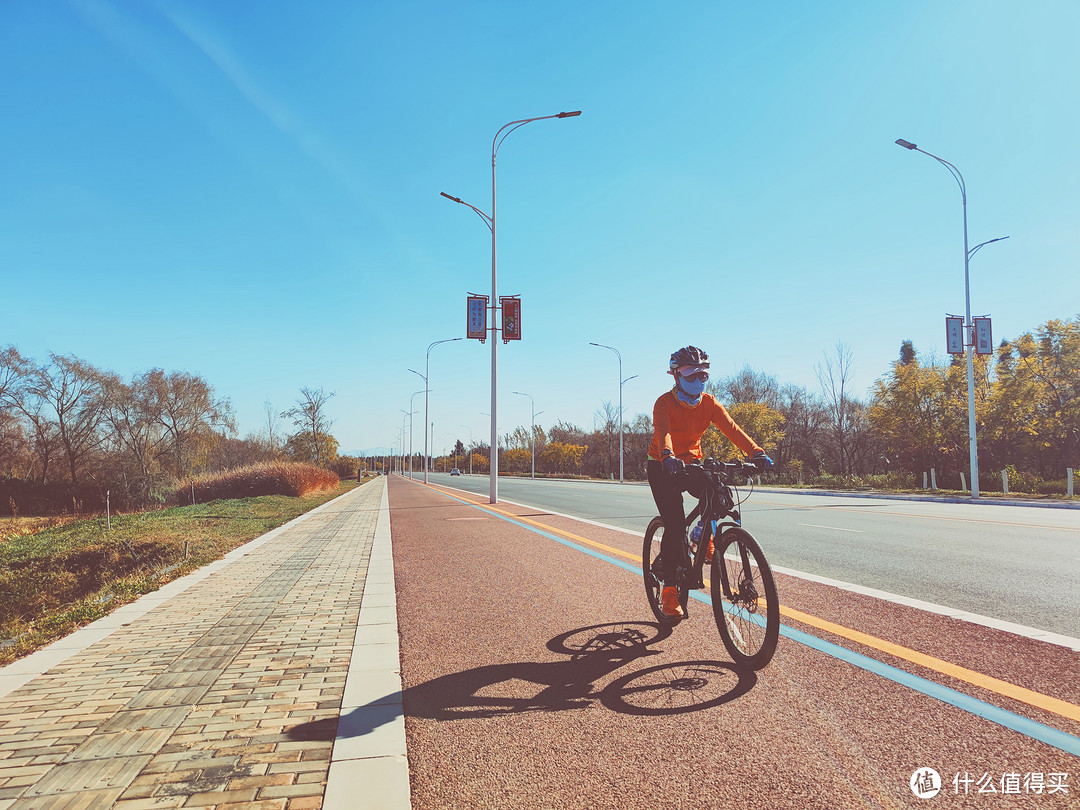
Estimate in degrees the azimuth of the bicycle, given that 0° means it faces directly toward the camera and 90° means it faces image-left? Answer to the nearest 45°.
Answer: approximately 315°

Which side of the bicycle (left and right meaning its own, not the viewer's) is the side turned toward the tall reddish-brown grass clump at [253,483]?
back

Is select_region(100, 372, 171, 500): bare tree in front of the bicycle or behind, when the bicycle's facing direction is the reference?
behind

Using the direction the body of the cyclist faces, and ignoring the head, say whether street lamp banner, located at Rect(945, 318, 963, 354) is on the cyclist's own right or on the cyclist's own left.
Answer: on the cyclist's own left

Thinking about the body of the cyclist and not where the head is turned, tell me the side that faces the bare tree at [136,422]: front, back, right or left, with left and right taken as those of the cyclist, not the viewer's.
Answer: back

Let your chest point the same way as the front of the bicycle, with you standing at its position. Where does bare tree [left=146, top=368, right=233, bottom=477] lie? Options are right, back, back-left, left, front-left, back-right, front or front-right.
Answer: back
